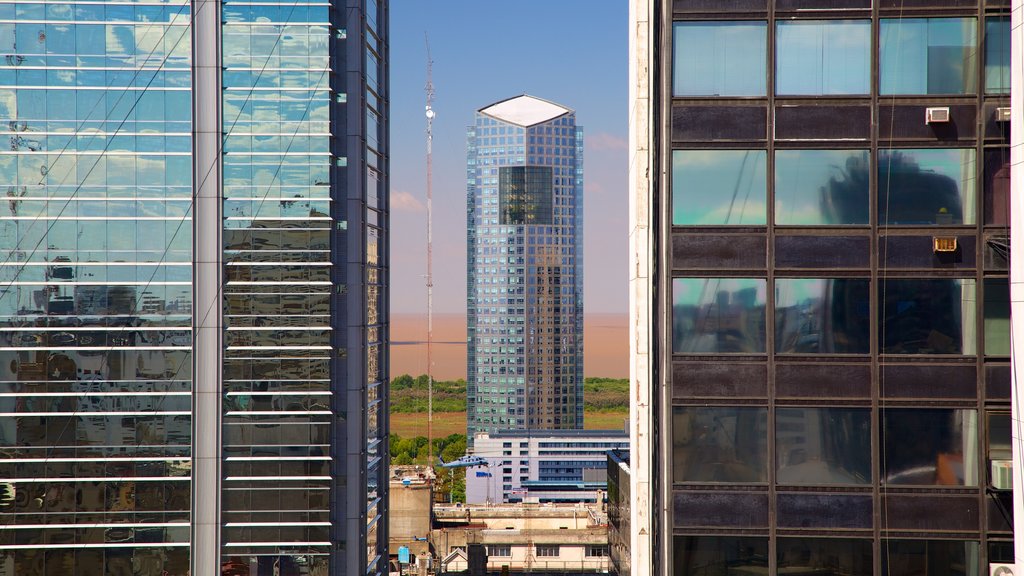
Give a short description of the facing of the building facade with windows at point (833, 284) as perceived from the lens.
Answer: facing the viewer

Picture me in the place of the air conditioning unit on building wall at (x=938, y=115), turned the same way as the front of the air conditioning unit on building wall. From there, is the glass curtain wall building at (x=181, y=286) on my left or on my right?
on my right

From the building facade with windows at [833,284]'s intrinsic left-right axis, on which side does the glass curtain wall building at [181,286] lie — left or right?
on its right

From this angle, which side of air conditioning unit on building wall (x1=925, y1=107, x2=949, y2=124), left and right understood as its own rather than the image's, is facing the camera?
front
